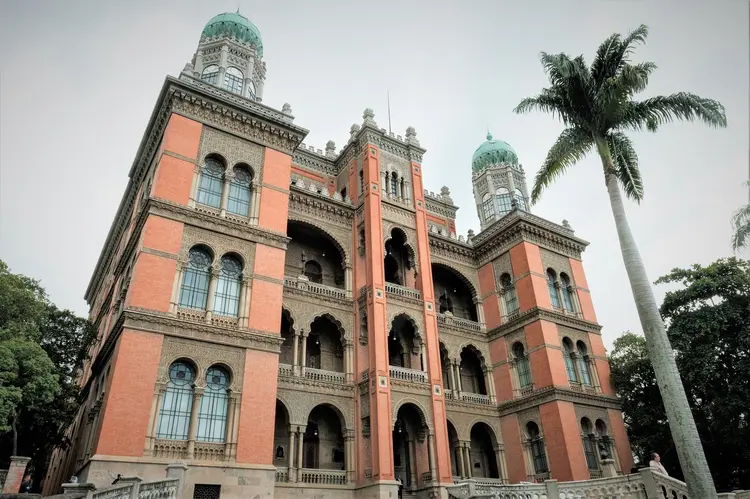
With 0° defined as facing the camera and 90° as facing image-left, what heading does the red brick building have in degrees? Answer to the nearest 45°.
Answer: approximately 315°

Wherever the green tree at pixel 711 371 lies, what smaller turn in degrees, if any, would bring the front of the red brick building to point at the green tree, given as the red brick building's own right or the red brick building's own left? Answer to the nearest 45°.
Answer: approximately 45° to the red brick building's own left
